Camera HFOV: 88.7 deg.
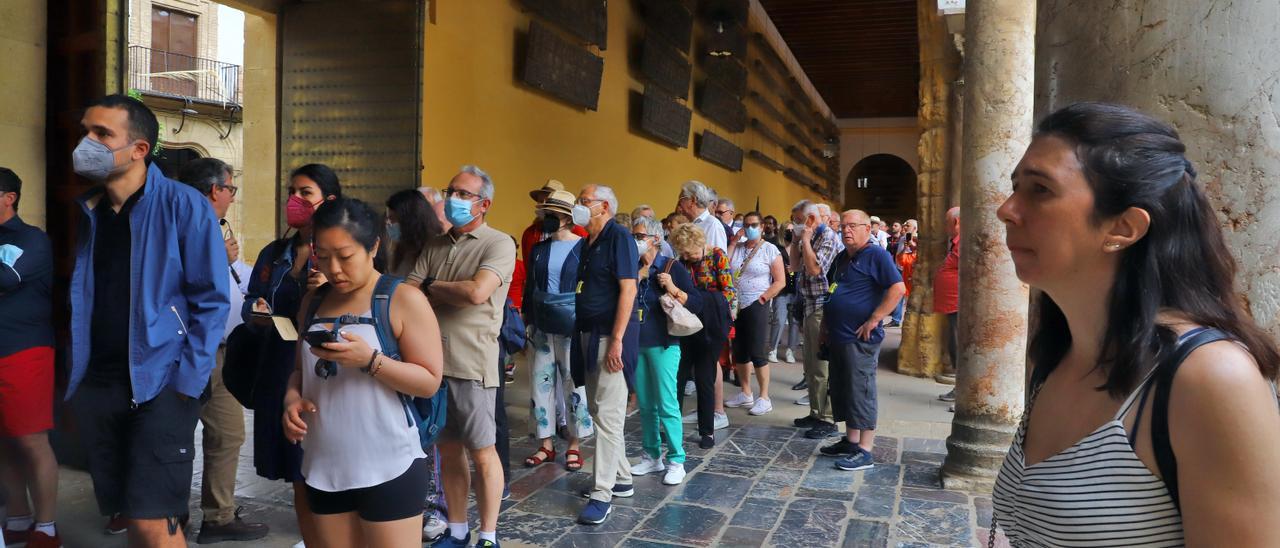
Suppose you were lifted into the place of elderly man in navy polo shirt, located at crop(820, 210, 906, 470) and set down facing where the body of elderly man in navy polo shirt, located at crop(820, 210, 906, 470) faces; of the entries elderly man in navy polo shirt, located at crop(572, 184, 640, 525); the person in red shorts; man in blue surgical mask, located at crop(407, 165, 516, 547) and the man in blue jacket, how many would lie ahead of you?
4

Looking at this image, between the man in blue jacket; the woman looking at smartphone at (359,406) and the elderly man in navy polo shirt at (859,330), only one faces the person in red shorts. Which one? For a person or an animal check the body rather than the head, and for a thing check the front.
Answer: the elderly man in navy polo shirt

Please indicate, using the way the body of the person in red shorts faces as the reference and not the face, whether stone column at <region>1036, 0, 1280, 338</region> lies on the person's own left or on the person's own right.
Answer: on the person's own left

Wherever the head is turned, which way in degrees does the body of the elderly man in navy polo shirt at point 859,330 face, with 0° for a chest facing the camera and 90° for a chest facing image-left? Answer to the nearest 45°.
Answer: approximately 45°

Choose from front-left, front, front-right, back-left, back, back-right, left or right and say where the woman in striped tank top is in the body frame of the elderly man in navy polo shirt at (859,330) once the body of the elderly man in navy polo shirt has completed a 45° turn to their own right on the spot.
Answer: left

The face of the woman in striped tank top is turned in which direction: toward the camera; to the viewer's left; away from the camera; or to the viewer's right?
to the viewer's left

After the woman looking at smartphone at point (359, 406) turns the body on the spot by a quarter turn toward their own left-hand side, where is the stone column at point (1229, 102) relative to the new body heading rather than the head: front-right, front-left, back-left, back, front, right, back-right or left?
front

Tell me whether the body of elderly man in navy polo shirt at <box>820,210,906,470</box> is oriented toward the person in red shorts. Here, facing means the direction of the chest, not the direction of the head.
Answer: yes
